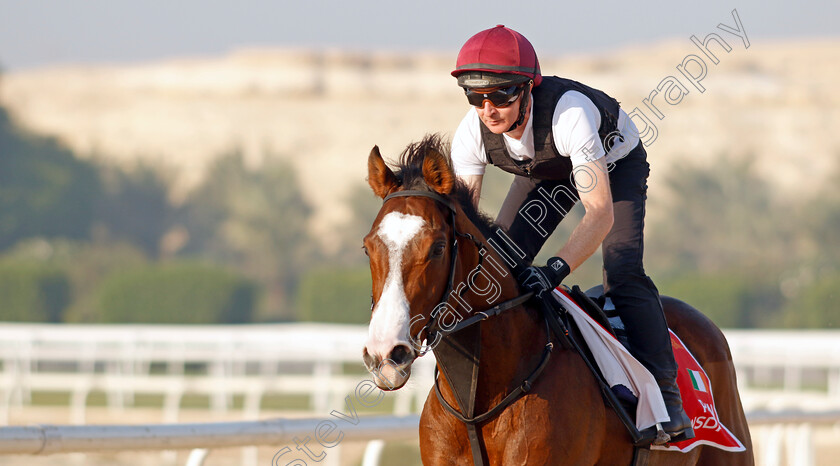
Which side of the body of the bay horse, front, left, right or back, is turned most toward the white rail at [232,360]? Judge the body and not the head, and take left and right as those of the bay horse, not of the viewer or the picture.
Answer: right

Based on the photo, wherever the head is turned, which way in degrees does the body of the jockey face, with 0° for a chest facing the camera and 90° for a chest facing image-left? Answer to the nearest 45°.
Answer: approximately 45°

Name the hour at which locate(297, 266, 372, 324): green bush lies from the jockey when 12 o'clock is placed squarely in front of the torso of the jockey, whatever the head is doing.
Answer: The green bush is roughly at 4 o'clock from the jockey.

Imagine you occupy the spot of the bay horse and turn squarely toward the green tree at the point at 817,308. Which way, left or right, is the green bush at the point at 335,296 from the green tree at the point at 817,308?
left

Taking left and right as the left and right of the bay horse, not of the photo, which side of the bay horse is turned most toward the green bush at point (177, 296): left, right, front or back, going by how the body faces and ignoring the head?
right

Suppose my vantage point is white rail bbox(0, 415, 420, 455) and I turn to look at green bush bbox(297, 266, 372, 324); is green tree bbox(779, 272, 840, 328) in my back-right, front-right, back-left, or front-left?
front-right

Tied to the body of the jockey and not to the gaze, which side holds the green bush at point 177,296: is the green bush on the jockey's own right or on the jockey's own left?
on the jockey's own right

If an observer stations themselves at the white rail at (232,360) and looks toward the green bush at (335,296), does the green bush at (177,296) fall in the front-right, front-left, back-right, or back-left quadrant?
front-left

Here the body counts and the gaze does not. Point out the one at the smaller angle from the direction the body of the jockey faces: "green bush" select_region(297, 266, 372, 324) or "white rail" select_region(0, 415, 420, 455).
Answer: the white rail

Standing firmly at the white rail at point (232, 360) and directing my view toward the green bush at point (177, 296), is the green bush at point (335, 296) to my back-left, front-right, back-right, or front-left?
front-right

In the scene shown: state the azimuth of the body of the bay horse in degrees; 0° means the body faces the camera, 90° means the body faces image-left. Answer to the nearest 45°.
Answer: approximately 45°

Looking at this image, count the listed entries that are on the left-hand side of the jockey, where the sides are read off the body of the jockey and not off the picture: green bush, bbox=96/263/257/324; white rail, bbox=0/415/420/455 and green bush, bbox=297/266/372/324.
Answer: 0

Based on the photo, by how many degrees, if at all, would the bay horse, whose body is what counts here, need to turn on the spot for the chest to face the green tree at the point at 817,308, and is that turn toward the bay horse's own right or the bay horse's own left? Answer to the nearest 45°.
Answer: approximately 135° to the bay horse's own right

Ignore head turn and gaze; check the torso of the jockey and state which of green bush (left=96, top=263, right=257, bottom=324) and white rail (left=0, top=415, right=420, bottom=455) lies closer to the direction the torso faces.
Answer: the white rail

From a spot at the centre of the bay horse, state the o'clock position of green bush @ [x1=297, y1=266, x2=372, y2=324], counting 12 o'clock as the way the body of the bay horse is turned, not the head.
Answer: The green bush is roughly at 4 o'clock from the bay horse.

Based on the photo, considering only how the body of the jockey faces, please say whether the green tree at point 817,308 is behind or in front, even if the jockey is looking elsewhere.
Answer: behind
